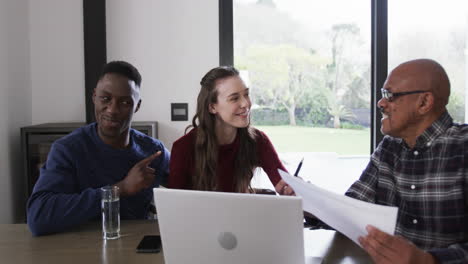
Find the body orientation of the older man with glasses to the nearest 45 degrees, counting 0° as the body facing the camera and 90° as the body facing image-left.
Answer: approximately 45°

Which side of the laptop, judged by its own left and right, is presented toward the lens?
back

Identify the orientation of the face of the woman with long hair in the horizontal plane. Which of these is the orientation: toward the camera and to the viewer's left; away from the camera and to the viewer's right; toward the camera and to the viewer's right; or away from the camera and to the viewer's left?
toward the camera and to the viewer's right

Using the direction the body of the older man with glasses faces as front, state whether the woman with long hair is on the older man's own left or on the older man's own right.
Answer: on the older man's own right

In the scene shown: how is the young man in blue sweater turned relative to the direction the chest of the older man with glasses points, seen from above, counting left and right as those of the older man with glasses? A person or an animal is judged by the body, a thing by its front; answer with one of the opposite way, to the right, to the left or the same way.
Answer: to the left

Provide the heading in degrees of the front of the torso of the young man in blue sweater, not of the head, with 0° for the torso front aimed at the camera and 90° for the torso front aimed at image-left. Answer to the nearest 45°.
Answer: approximately 0°

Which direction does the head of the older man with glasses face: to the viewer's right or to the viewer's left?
to the viewer's left

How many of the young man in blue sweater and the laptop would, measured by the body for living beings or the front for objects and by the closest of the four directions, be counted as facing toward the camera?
1
